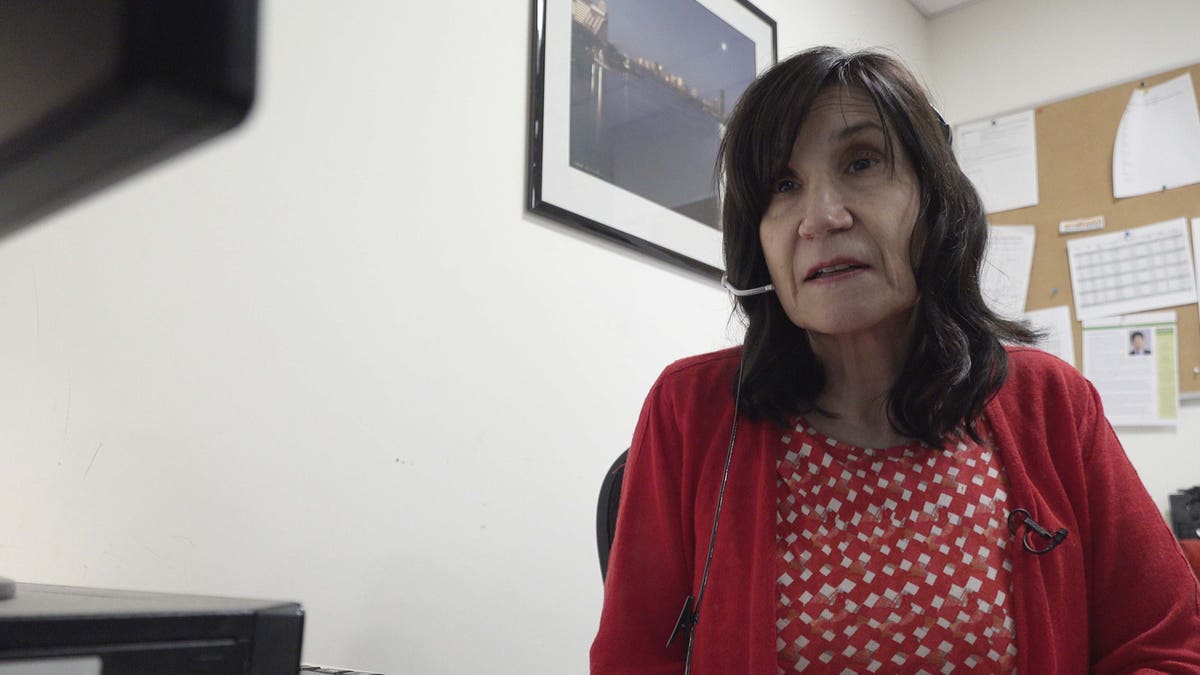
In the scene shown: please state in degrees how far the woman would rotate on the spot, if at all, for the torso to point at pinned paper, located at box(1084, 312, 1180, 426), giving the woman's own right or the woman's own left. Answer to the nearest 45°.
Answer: approximately 180°

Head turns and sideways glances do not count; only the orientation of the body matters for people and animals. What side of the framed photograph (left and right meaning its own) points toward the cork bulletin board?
left

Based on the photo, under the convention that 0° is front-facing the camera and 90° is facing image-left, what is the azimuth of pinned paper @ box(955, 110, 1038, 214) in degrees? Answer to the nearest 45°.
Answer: approximately 45°
